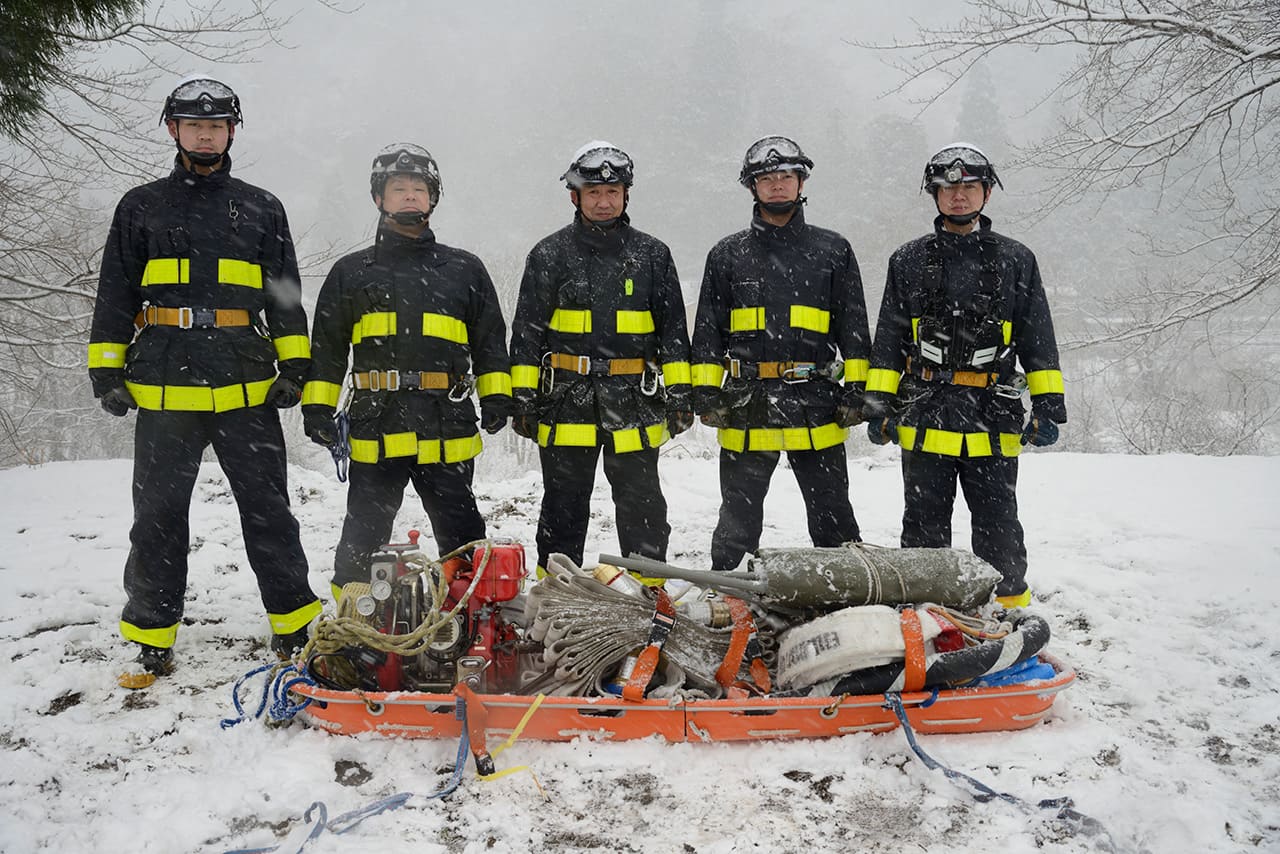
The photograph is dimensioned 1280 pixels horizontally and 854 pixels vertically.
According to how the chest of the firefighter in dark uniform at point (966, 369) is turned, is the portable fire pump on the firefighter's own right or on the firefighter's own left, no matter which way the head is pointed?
on the firefighter's own right

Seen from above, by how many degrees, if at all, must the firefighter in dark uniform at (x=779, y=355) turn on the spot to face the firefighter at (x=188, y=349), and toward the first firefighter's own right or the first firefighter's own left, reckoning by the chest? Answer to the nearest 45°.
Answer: approximately 45° to the first firefighter's own right

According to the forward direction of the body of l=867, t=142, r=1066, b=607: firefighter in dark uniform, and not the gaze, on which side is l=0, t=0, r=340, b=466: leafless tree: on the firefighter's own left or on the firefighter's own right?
on the firefighter's own right

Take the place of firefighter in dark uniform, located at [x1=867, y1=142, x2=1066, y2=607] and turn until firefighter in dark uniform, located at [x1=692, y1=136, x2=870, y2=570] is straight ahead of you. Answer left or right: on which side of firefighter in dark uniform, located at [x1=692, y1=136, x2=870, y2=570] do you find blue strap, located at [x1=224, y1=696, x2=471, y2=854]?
left

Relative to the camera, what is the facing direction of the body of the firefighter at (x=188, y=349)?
toward the camera

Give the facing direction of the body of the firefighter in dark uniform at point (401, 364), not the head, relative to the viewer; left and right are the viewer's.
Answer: facing the viewer

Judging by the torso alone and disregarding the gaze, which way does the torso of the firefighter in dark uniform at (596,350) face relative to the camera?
toward the camera

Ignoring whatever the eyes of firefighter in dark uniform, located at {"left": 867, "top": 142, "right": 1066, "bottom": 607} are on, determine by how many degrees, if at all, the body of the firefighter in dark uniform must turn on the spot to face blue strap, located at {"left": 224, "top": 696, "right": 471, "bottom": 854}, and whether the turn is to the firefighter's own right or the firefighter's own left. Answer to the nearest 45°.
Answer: approximately 45° to the firefighter's own right
